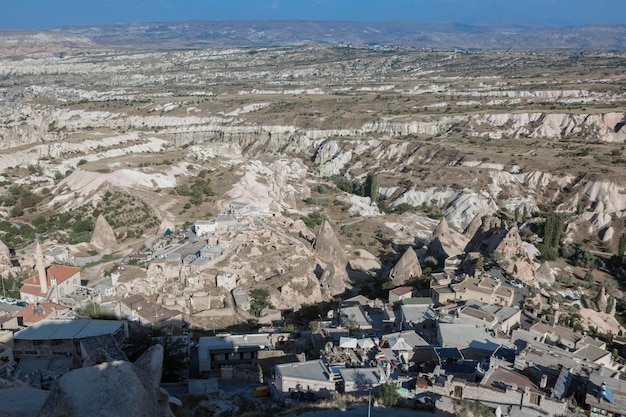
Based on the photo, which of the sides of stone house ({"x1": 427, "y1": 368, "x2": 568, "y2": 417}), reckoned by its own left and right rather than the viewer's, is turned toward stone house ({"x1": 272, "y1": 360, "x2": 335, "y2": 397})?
right

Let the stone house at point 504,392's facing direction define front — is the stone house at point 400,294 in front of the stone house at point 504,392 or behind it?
behind

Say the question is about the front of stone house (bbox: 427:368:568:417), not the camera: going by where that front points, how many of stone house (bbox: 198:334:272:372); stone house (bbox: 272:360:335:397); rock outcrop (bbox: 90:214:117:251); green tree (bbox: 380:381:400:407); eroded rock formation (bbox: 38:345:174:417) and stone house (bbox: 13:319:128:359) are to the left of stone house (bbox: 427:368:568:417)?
0

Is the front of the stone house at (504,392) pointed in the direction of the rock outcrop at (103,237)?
no

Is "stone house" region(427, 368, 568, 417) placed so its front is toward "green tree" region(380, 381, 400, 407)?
no

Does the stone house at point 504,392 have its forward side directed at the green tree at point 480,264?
no

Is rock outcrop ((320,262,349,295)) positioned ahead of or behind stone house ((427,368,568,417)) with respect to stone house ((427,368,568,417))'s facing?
behind

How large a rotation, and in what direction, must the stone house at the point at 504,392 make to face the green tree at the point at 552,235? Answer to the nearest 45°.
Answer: approximately 180°

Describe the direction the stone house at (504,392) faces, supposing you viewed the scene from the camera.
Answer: facing the viewer

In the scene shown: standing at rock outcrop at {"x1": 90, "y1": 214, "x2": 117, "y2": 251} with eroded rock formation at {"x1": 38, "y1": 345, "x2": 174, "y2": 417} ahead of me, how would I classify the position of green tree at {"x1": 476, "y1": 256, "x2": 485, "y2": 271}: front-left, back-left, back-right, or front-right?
front-left

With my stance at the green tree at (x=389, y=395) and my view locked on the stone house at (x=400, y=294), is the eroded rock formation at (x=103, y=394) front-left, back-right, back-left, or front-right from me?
back-left

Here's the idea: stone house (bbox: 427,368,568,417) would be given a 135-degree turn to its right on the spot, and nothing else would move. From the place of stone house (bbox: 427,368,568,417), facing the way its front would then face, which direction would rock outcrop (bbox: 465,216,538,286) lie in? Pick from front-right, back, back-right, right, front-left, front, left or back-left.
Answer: front-right

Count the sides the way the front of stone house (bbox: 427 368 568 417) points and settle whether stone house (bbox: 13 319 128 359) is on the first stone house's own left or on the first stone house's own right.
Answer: on the first stone house's own right

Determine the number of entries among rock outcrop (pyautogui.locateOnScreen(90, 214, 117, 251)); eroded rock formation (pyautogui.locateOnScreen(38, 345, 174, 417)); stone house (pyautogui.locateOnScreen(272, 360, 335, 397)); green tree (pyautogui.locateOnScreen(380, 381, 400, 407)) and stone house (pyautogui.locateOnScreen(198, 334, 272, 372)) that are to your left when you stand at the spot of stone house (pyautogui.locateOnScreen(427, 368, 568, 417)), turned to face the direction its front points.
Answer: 0

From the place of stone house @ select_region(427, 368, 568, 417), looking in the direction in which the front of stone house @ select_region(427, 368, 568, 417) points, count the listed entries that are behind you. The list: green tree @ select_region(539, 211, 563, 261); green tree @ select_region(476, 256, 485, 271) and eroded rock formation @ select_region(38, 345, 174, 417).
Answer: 2

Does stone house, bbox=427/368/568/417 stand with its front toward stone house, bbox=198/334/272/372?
no
